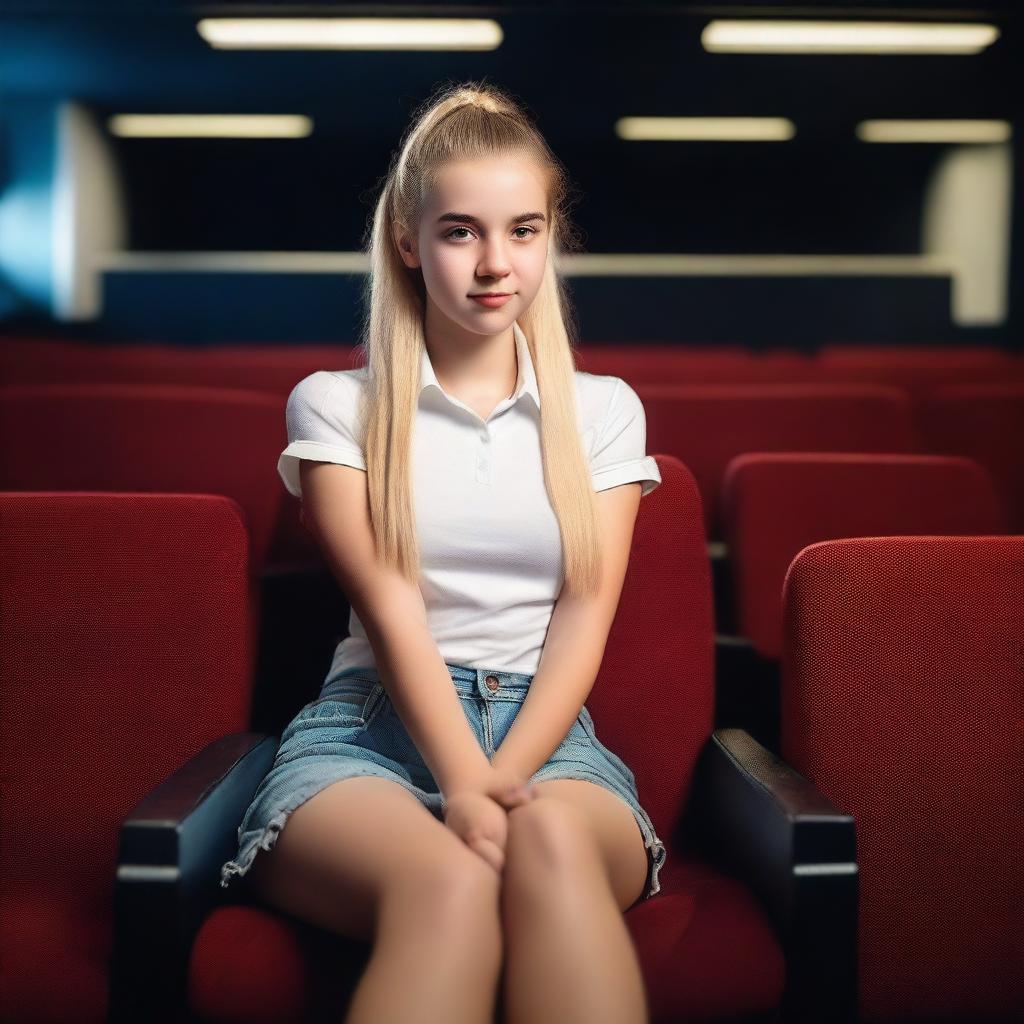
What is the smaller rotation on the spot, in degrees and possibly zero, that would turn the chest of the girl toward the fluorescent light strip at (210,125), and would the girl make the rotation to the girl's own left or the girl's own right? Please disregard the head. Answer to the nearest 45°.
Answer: approximately 180°

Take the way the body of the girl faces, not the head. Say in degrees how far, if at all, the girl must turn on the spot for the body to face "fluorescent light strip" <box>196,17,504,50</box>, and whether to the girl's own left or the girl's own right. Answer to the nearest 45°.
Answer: approximately 180°

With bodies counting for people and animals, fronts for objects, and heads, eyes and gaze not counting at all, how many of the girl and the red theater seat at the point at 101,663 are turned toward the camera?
2

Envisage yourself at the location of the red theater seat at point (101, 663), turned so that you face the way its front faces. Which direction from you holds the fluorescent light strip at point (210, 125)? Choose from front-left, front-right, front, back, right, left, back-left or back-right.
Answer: back

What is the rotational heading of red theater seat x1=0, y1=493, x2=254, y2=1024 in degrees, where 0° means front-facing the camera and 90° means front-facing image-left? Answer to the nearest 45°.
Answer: approximately 0°

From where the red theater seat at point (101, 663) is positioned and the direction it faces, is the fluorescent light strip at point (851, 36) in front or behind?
behind
